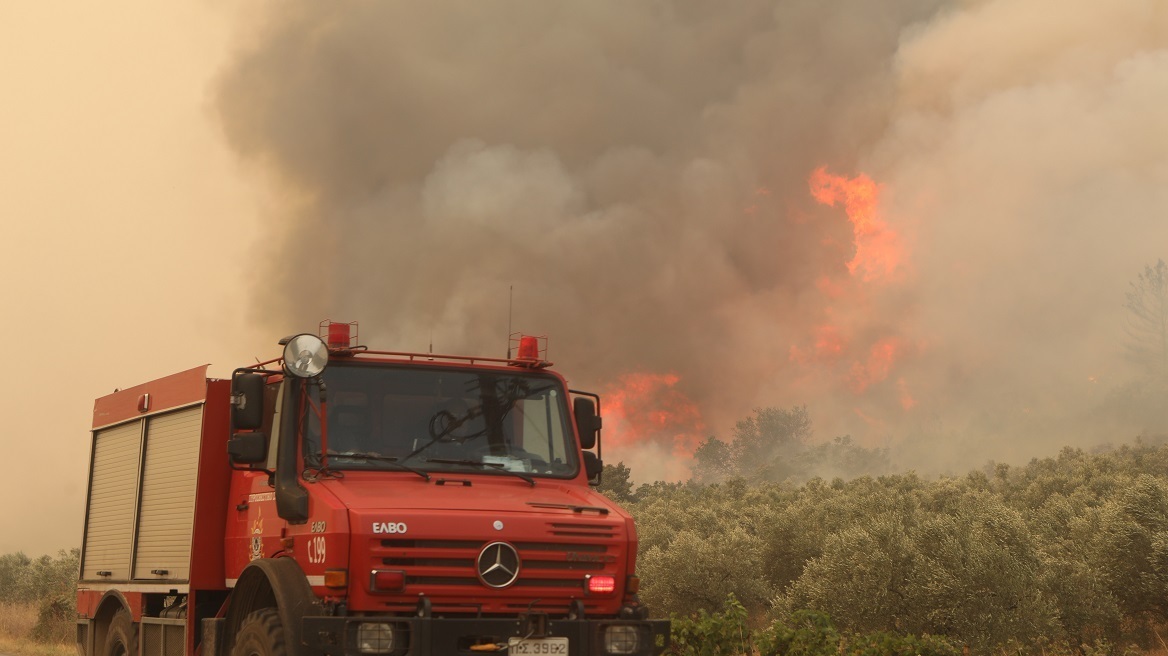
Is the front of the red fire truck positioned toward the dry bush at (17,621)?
no

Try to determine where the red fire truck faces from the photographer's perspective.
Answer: facing the viewer and to the right of the viewer
